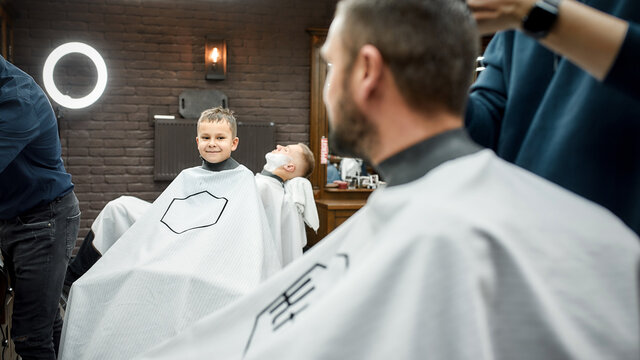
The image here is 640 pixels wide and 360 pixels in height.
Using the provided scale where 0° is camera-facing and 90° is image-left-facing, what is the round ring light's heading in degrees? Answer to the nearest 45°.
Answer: approximately 0°

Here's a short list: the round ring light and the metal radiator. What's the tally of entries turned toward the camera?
2

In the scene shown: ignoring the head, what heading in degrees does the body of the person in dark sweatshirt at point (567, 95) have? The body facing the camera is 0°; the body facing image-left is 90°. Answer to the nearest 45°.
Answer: approximately 45°

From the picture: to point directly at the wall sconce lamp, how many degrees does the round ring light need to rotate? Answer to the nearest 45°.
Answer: approximately 90° to its left

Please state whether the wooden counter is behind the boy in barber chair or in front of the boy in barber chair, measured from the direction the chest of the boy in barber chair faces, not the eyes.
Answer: behind

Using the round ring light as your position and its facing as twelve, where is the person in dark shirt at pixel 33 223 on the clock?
The person in dark shirt is roughly at 12 o'clock from the round ring light.

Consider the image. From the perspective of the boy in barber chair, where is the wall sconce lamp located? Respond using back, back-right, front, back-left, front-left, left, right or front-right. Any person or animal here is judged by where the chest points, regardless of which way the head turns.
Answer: back-right

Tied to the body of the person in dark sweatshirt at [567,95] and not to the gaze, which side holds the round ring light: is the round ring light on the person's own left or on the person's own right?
on the person's own right
